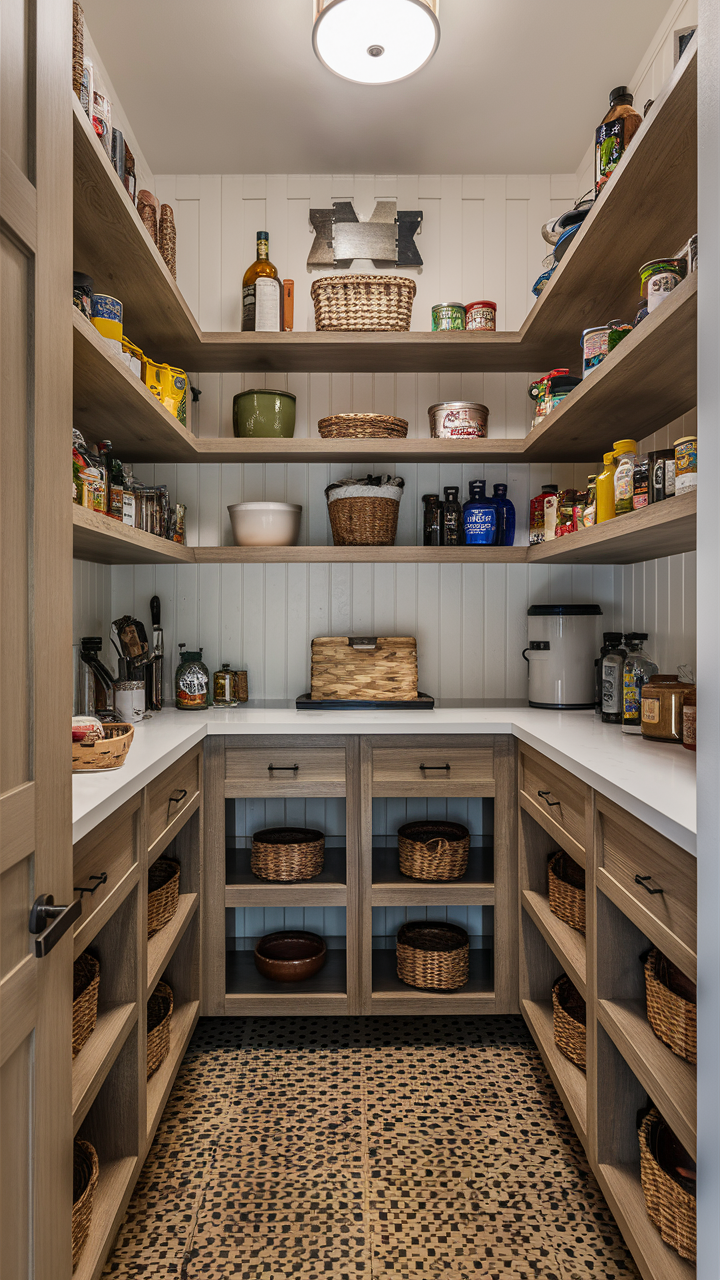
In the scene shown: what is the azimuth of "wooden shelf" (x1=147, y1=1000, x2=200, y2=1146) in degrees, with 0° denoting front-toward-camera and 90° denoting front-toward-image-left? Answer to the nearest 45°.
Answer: approximately 270°

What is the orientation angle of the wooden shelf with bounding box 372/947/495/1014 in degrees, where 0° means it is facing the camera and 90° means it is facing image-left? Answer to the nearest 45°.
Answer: approximately 0°

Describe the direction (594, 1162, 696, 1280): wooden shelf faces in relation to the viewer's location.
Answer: facing to the left of the viewer

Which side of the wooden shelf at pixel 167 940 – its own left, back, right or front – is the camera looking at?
right

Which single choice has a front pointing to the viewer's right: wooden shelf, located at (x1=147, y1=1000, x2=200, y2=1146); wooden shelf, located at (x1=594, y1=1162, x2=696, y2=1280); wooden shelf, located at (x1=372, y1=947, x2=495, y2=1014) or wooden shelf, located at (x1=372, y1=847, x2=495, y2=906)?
wooden shelf, located at (x1=147, y1=1000, x2=200, y2=1146)

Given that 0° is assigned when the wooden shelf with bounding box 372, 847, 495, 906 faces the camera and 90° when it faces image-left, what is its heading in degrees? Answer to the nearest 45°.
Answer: approximately 0°
